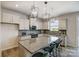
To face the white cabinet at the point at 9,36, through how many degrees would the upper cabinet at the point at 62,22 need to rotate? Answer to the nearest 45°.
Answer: approximately 45° to its right

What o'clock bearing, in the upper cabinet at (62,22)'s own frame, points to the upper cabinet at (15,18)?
the upper cabinet at (15,18) is roughly at 1 o'clock from the upper cabinet at (62,22).

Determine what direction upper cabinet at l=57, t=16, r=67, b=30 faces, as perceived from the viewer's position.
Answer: facing the viewer and to the left of the viewer
